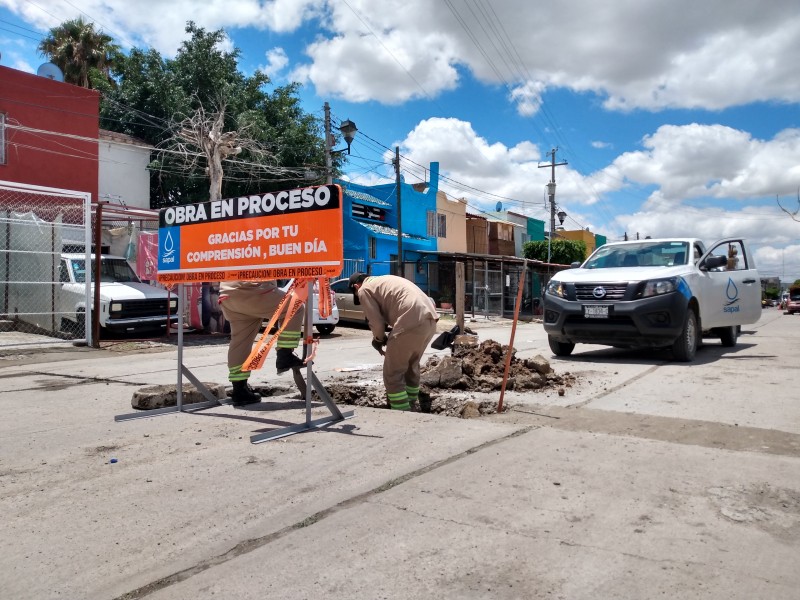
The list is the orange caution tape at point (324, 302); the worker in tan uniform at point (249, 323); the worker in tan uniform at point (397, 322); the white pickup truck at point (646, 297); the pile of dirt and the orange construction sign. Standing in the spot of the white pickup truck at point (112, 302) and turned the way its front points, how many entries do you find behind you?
0

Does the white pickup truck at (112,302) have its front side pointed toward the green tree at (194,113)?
no

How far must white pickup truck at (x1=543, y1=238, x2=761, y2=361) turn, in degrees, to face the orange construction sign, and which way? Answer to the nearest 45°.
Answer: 0° — it already faces it

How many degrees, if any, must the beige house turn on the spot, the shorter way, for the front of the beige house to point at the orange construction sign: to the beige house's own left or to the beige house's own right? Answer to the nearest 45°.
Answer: approximately 45° to the beige house's own right

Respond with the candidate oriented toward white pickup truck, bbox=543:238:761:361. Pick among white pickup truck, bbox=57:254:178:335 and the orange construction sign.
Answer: white pickup truck, bbox=57:254:178:335

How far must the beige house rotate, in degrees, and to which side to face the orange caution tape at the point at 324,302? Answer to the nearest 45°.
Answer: approximately 45° to its right

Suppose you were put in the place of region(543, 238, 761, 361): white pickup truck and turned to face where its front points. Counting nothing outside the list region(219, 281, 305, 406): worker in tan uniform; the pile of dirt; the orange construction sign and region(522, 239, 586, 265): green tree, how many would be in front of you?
3

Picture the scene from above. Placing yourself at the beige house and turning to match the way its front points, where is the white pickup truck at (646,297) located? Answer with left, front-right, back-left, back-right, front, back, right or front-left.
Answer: front-right

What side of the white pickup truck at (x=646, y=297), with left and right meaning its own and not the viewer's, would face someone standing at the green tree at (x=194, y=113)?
right

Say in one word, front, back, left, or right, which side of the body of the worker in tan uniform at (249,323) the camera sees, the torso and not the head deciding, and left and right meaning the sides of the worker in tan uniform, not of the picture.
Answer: right

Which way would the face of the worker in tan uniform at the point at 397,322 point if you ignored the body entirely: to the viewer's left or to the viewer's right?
to the viewer's left

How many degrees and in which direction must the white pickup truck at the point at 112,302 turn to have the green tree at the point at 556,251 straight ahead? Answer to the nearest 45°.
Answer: approximately 90° to its left

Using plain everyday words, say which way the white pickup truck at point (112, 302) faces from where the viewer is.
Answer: facing the viewer and to the right of the viewer

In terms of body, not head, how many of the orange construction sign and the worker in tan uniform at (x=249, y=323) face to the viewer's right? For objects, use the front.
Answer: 1

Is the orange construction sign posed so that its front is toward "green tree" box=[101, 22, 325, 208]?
no

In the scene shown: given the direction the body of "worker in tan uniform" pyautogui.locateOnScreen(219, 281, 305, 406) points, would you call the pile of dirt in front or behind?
in front

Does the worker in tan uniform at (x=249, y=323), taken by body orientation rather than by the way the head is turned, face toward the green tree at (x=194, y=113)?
no
